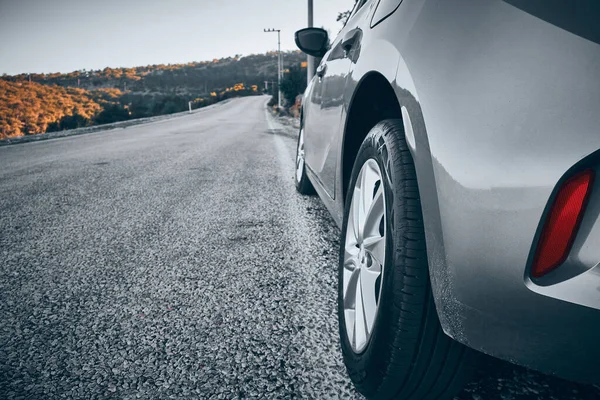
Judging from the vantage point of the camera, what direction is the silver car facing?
facing away from the viewer and to the left of the viewer
